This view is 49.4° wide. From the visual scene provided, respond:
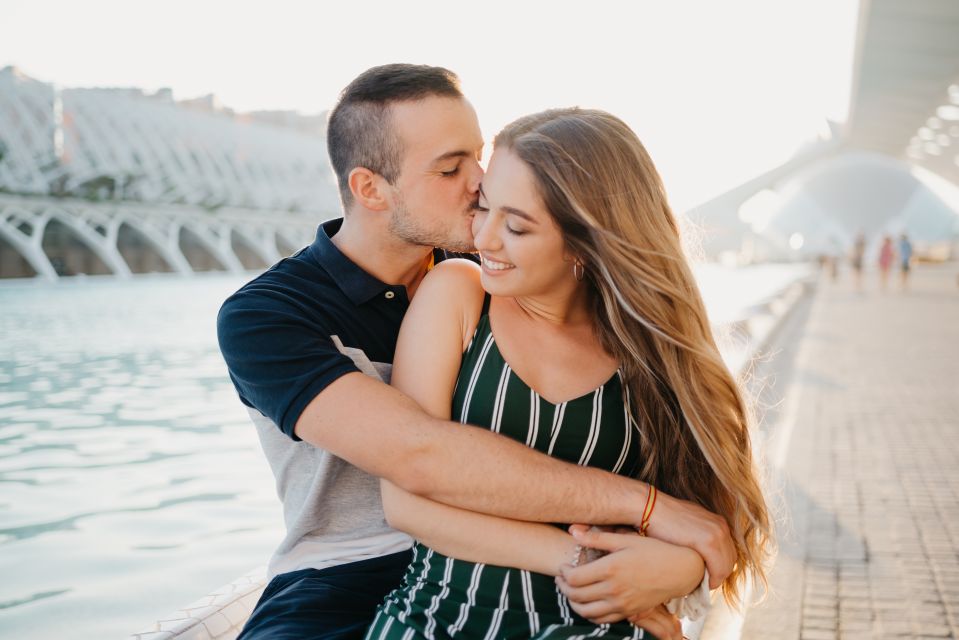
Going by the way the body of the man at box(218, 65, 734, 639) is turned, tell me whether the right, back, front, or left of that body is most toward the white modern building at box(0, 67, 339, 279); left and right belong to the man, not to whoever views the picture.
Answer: back

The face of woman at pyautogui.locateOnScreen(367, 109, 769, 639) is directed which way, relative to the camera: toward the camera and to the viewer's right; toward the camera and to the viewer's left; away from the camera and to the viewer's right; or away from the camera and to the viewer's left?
toward the camera and to the viewer's left

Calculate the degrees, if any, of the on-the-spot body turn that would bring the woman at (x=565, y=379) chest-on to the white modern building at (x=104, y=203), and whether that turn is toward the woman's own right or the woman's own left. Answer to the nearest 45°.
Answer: approximately 135° to the woman's own right

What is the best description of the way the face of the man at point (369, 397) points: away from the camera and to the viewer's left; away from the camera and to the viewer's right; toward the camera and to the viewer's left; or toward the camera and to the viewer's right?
toward the camera and to the viewer's right

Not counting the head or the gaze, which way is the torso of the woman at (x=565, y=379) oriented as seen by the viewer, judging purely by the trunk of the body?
toward the camera

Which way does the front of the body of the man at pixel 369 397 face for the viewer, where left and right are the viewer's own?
facing the viewer and to the right of the viewer
